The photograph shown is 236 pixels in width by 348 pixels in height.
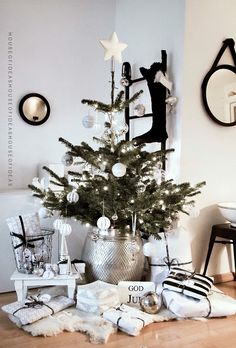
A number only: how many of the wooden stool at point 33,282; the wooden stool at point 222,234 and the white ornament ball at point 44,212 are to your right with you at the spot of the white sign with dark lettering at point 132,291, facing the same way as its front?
2

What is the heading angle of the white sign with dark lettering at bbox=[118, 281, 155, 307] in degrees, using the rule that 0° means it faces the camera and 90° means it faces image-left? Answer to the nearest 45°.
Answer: approximately 0°

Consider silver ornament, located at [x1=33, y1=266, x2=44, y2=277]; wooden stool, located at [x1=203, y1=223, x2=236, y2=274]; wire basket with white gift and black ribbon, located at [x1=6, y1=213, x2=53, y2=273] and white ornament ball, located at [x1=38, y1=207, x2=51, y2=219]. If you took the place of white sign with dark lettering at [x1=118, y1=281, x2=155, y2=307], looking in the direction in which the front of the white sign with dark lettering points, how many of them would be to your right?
3

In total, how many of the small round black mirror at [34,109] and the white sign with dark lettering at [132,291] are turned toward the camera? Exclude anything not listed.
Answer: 2

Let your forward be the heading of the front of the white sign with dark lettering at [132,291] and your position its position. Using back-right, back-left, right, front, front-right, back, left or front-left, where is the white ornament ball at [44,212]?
right

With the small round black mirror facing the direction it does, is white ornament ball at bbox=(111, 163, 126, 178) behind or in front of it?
in front

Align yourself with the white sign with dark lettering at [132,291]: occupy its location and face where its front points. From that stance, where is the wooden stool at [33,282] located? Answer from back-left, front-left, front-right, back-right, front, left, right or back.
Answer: right

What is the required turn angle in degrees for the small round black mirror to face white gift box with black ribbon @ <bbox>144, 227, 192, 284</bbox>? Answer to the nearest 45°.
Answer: approximately 45° to its left

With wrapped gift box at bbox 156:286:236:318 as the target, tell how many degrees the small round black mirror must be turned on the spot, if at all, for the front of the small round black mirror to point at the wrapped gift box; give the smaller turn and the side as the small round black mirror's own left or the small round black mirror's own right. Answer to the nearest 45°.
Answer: approximately 45° to the small round black mirror's own left

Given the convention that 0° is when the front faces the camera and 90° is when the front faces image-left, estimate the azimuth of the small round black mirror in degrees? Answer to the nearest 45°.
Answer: approximately 0°
